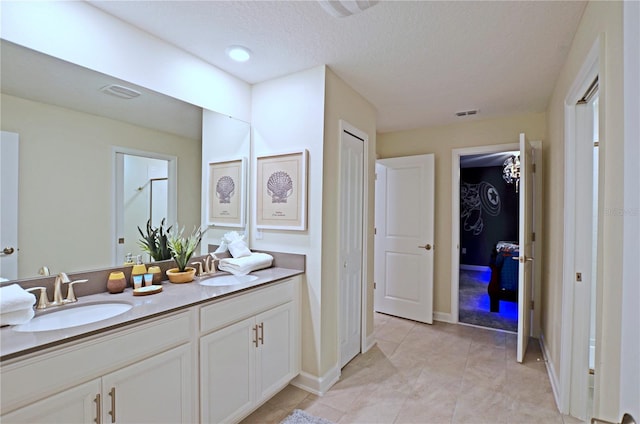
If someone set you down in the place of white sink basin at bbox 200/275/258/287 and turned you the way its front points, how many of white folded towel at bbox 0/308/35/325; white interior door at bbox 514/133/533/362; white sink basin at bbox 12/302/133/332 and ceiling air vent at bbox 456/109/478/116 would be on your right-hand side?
2

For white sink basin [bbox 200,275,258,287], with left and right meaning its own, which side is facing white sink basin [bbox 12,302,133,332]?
right

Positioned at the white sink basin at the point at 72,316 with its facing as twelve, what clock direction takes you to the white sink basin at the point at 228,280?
the white sink basin at the point at 228,280 is roughly at 10 o'clock from the white sink basin at the point at 72,316.

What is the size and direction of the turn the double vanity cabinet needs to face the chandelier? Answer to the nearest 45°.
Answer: approximately 45° to its left

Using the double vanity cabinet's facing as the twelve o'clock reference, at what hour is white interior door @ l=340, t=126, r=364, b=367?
The white interior door is roughly at 10 o'clock from the double vanity cabinet.

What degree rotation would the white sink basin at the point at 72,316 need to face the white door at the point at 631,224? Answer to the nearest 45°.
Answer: approximately 45° to its right

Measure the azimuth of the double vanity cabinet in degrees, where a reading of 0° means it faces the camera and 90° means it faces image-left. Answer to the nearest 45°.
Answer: approximately 315°

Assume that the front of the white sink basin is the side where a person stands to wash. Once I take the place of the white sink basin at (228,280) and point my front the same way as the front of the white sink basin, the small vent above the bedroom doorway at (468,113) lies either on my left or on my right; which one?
on my left
